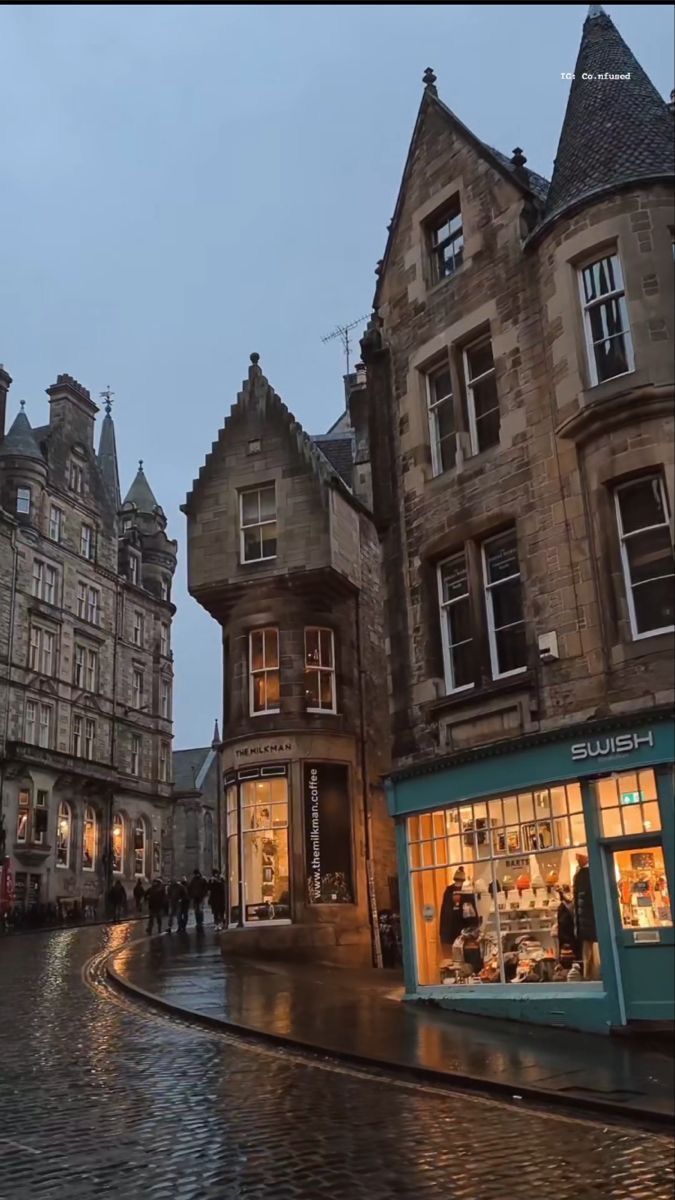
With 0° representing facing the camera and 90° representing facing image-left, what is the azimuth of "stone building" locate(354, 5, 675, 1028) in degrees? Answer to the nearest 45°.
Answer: approximately 45°

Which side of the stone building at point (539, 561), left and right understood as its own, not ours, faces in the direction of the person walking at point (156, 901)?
right

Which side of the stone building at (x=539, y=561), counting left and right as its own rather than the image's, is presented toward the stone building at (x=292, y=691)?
right
